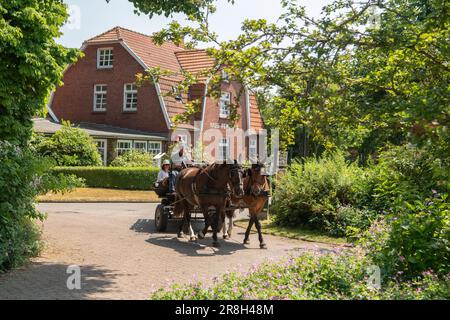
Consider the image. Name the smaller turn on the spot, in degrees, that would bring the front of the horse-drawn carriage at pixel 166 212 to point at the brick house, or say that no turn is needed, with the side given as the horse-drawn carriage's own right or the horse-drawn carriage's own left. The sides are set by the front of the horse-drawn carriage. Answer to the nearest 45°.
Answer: approximately 135° to the horse-drawn carriage's own left

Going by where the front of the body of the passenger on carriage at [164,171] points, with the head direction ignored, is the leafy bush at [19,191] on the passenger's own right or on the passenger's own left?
on the passenger's own right

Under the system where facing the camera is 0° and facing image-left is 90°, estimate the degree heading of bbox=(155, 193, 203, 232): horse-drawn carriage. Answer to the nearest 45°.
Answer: approximately 315°

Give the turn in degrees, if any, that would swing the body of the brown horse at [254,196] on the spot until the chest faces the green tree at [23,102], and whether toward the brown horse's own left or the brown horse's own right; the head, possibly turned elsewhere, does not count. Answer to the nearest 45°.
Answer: approximately 90° to the brown horse's own right

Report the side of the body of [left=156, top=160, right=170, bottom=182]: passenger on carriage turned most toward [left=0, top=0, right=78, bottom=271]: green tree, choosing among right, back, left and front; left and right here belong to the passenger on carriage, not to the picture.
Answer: right

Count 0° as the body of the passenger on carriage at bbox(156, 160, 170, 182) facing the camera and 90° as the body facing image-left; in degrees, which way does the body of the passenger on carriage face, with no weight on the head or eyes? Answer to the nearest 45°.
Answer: approximately 315°

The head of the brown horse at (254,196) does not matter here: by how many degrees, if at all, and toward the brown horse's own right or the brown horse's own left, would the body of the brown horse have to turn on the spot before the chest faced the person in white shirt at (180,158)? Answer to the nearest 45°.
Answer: approximately 180°

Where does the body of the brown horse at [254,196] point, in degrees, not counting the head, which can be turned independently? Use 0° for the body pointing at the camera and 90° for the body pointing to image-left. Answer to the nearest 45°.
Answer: approximately 315°

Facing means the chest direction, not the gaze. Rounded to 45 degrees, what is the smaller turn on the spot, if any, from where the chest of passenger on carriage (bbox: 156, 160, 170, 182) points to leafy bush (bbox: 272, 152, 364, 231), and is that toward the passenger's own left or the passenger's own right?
approximately 45° to the passenger's own left
